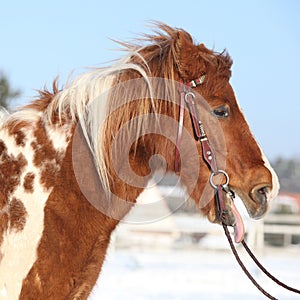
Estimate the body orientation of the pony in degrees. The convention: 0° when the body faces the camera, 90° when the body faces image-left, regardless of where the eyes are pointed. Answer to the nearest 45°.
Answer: approximately 270°
